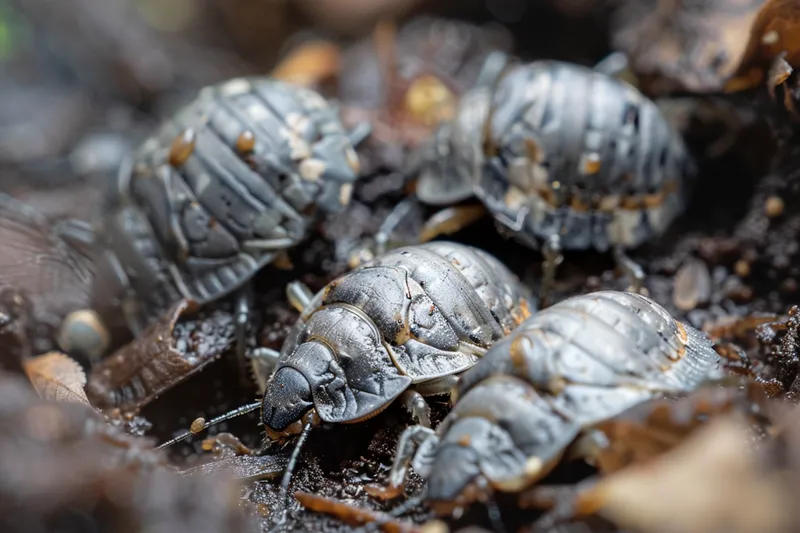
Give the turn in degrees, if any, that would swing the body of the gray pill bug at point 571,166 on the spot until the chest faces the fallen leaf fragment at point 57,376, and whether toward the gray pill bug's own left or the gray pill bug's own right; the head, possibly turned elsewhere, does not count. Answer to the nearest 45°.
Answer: approximately 45° to the gray pill bug's own left

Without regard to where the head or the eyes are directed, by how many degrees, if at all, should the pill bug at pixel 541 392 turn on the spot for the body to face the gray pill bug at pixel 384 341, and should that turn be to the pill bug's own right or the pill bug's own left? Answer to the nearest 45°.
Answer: approximately 90° to the pill bug's own right

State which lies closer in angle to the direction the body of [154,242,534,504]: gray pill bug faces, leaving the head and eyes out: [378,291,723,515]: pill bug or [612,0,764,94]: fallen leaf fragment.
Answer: the pill bug

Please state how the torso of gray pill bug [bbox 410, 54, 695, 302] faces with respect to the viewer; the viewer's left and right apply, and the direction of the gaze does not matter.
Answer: facing to the left of the viewer

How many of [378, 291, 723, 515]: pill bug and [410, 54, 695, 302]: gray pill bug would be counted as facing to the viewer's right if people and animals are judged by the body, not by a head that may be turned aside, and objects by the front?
0

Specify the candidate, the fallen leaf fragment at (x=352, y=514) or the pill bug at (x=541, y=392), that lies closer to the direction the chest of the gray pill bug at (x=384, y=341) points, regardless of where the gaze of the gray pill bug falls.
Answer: the fallen leaf fragment

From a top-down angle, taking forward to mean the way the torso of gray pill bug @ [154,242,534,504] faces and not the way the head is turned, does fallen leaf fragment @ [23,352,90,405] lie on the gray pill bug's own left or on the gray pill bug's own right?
on the gray pill bug's own right

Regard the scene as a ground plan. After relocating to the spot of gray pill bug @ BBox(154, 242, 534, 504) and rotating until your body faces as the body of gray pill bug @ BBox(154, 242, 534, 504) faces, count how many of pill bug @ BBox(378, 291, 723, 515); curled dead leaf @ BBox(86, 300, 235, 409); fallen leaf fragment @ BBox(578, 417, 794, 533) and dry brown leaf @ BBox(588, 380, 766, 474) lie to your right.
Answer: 1

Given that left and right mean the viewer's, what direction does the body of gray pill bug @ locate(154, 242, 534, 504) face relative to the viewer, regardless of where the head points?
facing the viewer and to the left of the viewer

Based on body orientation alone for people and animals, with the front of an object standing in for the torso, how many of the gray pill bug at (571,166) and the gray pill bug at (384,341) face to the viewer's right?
0

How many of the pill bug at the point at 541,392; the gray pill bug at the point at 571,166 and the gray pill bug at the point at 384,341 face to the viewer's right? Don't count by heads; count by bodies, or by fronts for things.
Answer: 0

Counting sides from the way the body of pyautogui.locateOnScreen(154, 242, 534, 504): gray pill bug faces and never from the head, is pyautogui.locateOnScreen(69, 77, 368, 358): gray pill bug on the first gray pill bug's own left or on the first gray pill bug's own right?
on the first gray pill bug's own right

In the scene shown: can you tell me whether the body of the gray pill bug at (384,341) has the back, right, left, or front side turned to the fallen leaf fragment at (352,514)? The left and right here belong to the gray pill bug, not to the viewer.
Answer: front
